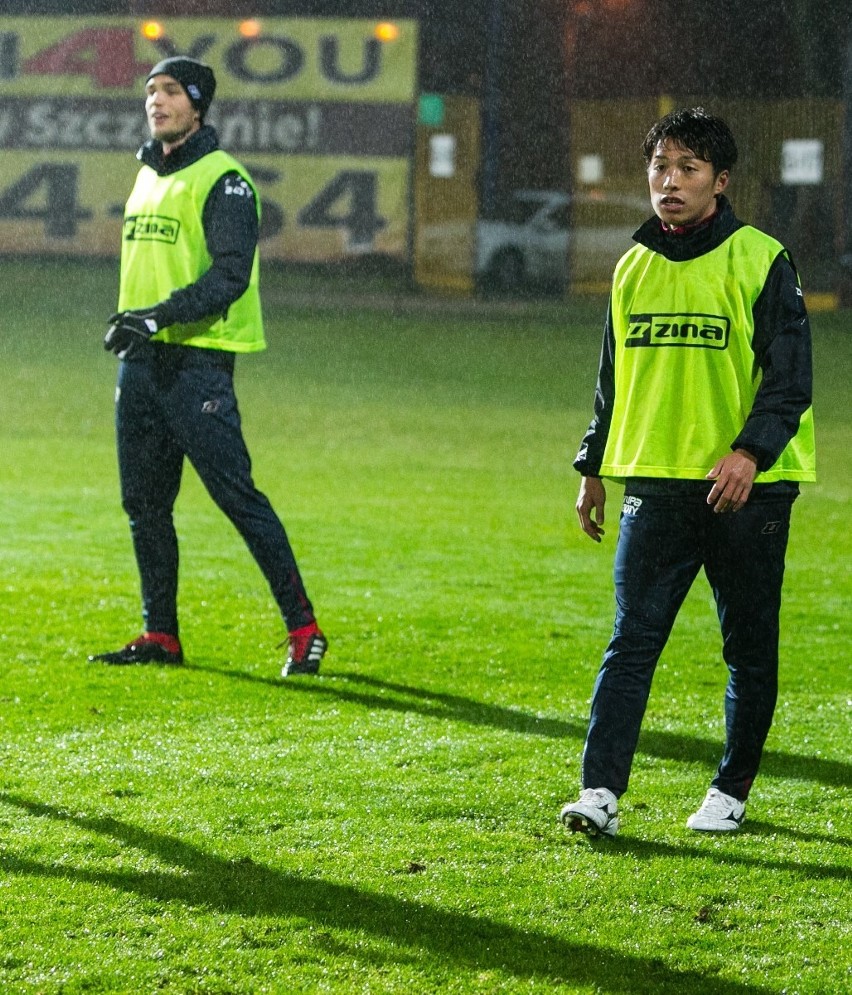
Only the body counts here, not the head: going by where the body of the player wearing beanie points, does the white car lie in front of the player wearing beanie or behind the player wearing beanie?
behind

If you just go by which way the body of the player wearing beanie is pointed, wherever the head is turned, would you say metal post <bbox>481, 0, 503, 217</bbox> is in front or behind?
behind

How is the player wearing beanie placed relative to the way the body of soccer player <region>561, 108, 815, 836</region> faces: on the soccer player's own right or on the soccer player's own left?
on the soccer player's own right

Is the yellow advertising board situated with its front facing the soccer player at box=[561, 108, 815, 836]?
yes

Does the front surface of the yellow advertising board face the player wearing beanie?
yes

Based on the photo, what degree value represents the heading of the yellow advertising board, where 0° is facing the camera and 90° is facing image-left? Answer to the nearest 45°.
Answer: approximately 0°

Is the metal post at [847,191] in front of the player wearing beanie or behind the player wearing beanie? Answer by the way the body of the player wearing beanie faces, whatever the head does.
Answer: behind

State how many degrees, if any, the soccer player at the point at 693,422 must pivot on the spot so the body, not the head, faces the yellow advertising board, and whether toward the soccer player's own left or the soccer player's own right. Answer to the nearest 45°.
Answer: approximately 135° to the soccer player's own right

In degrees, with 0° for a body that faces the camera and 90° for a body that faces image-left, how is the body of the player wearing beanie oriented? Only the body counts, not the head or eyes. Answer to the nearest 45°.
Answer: approximately 45°

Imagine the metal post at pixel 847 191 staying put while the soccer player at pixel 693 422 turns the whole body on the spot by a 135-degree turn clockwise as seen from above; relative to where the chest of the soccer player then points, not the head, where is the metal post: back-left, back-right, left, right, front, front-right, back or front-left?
front

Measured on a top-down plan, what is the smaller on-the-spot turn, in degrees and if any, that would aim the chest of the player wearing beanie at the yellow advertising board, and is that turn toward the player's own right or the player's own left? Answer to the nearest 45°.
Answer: approximately 135° to the player's own right

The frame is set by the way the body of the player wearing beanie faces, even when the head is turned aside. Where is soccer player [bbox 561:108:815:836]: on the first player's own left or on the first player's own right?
on the first player's own left
